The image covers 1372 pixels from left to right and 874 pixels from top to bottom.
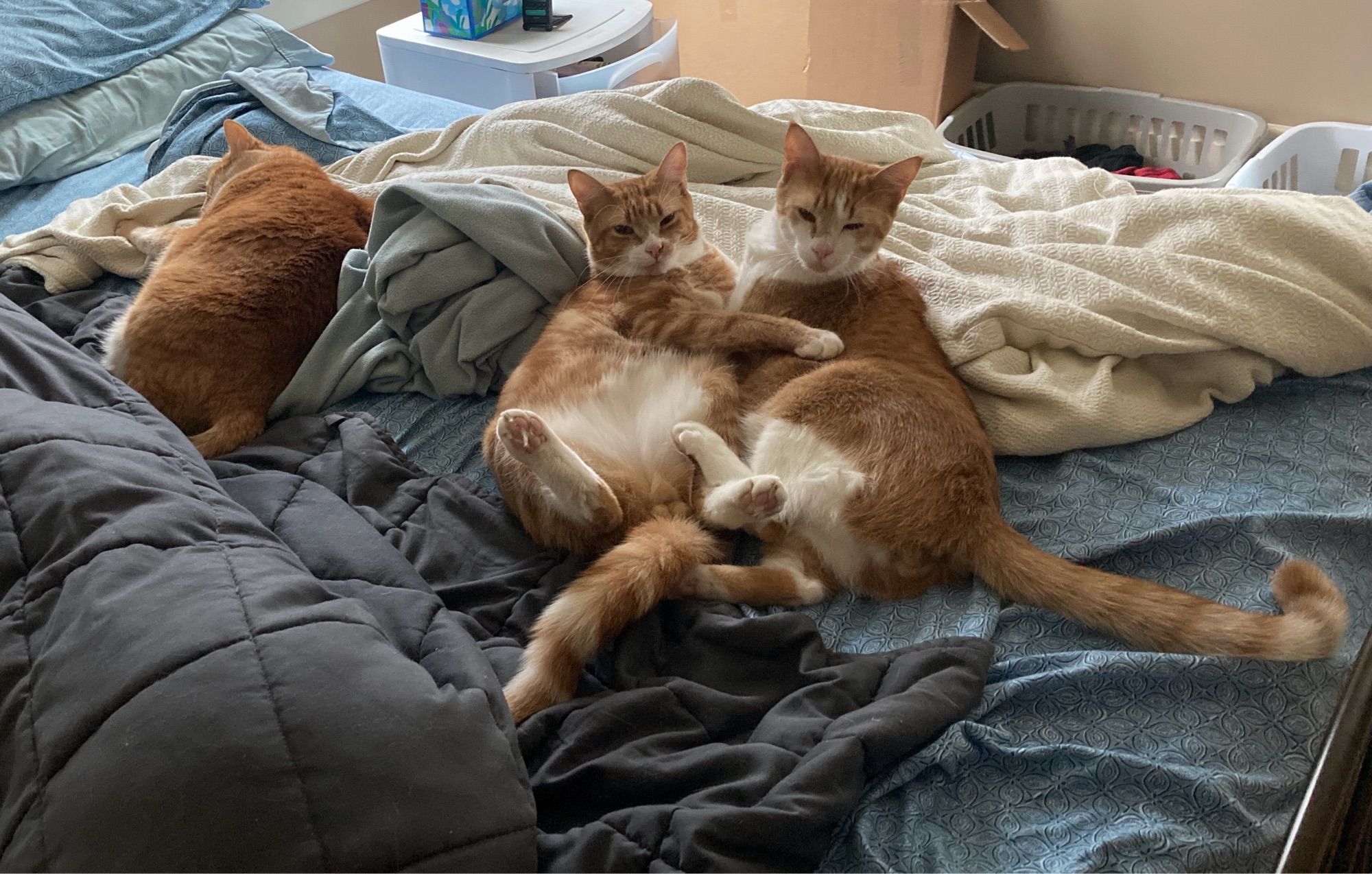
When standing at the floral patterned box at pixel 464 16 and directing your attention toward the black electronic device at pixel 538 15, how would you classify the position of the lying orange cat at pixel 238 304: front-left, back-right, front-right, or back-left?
back-right

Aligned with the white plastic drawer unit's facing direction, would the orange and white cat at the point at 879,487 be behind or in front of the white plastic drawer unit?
in front

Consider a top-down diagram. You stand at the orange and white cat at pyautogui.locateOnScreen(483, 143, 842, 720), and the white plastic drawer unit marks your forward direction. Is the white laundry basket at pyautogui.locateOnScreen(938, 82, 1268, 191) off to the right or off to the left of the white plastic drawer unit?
right

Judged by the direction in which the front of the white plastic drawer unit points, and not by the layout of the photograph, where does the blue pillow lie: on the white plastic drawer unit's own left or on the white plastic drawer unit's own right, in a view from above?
on the white plastic drawer unit's own right

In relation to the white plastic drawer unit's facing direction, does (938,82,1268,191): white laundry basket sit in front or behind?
in front

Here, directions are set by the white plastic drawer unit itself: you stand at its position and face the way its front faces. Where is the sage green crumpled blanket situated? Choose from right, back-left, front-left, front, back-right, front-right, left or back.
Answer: front-right

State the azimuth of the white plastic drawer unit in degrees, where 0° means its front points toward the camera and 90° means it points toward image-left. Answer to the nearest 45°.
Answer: approximately 315°

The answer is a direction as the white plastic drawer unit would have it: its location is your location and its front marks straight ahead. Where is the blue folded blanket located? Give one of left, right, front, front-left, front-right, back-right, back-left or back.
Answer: right

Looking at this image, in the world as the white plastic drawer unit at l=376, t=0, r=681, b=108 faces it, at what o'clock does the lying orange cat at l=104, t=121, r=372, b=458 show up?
The lying orange cat is roughly at 2 o'clock from the white plastic drawer unit.

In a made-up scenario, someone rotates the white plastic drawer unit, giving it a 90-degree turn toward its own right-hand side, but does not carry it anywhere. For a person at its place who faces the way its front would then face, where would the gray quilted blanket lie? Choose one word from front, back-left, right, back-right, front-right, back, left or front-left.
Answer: front-left
